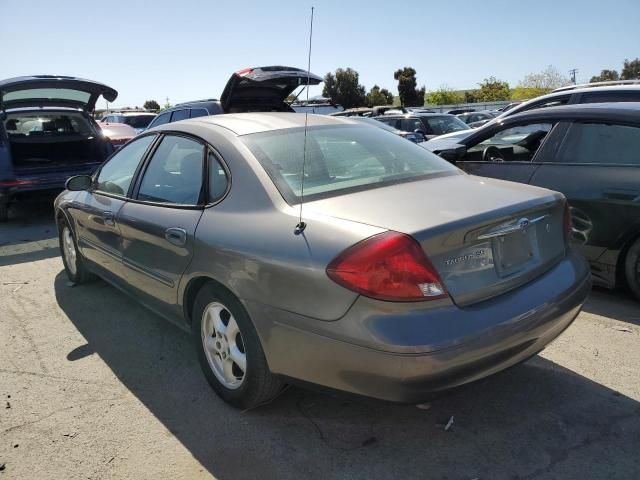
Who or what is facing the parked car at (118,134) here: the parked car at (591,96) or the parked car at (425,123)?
the parked car at (591,96)

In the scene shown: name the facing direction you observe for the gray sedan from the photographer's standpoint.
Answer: facing away from the viewer and to the left of the viewer

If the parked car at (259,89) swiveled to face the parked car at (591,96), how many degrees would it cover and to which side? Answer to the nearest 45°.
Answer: approximately 135° to its right

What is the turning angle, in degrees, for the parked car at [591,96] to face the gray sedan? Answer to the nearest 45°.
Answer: approximately 90° to its left

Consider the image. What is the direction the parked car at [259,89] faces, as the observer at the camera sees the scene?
facing away from the viewer and to the left of the viewer

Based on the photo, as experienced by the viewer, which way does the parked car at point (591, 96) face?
facing to the left of the viewer

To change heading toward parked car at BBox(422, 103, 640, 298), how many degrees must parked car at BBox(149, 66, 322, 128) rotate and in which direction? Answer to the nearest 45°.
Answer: approximately 180°
